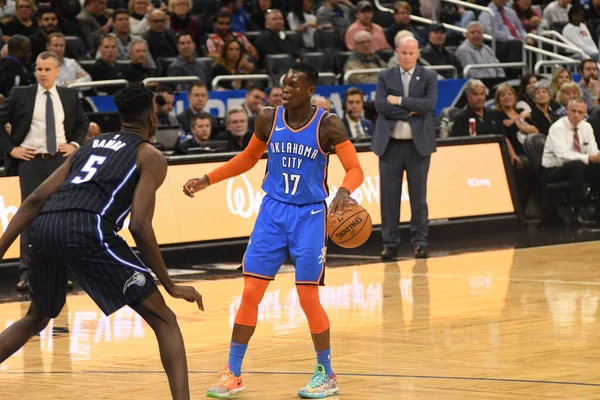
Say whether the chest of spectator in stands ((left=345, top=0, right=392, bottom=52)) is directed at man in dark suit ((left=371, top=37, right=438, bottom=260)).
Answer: yes

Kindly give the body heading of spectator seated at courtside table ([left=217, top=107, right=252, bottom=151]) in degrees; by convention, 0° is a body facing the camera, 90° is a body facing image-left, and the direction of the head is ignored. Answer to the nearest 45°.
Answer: approximately 0°

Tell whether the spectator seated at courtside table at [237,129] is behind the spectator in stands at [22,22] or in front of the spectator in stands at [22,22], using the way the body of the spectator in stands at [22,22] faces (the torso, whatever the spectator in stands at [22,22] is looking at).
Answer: in front

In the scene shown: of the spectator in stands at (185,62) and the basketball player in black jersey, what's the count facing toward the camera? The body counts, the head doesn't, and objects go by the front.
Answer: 1

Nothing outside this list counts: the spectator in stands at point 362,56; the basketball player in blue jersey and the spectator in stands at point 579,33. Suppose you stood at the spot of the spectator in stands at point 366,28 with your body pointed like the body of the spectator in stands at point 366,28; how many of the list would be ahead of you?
2
